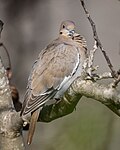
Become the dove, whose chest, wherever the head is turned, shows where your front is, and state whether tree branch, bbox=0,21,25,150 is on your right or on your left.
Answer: on your left

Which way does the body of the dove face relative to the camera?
to the viewer's right
